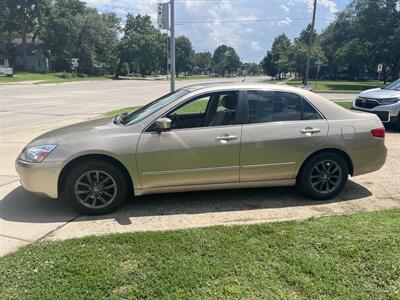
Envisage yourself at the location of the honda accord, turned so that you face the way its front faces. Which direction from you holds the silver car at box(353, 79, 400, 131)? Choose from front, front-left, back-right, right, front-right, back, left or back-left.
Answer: back-right

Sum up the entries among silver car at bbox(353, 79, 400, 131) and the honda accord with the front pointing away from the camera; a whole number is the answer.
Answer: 0

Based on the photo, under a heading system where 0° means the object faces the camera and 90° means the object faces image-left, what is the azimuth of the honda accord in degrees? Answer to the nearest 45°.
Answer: approximately 90°

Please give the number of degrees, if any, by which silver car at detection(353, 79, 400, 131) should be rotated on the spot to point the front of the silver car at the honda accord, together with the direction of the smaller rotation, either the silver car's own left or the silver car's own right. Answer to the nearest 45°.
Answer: approximately 45° to the silver car's own left

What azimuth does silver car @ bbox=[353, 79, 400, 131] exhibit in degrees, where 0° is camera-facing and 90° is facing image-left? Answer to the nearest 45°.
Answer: approximately 45°
